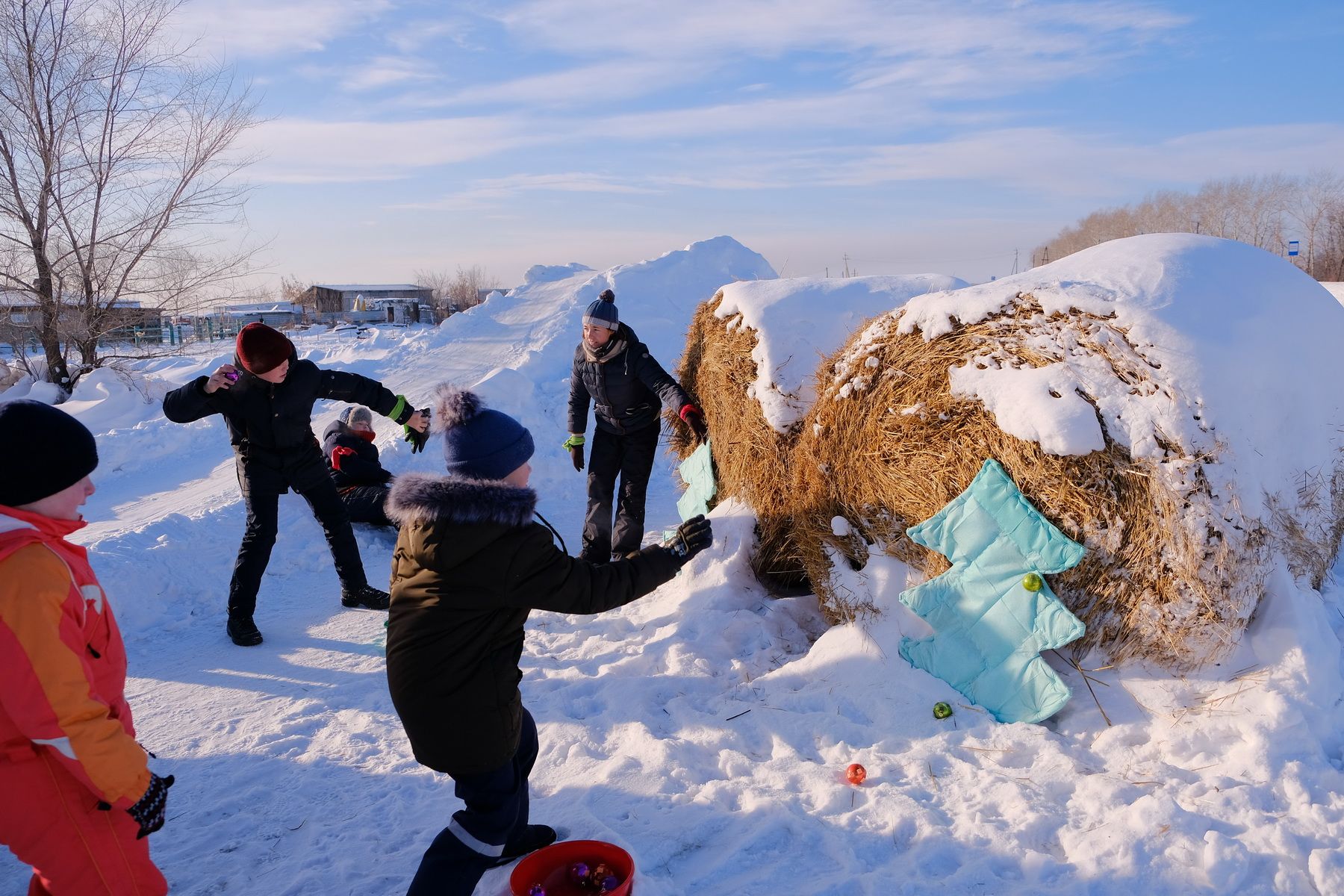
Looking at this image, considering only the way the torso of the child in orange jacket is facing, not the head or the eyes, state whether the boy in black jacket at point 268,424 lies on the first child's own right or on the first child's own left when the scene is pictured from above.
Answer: on the first child's own left

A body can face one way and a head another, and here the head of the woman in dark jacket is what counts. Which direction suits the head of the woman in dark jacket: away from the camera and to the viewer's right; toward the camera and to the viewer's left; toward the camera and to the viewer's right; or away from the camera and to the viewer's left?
toward the camera and to the viewer's left

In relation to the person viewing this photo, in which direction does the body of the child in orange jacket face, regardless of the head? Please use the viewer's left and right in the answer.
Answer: facing to the right of the viewer

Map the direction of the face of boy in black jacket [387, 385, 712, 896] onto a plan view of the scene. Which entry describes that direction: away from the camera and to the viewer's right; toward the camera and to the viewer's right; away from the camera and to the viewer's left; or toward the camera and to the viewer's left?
away from the camera and to the viewer's right

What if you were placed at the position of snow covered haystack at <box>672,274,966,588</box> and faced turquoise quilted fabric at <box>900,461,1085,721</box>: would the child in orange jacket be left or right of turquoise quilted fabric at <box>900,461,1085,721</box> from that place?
right

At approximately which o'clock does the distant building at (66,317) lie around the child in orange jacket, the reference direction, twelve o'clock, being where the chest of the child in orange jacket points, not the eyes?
The distant building is roughly at 9 o'clock from the child in orange jacket.

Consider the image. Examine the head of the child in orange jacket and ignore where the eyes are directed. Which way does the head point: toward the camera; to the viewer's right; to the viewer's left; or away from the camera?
to the viewer's right

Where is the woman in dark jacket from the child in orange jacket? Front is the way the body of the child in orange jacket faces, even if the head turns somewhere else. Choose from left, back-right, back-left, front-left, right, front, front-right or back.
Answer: front-left

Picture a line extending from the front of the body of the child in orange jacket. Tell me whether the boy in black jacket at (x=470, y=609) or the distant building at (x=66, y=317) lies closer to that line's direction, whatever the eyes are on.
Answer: the boy in black jacket
